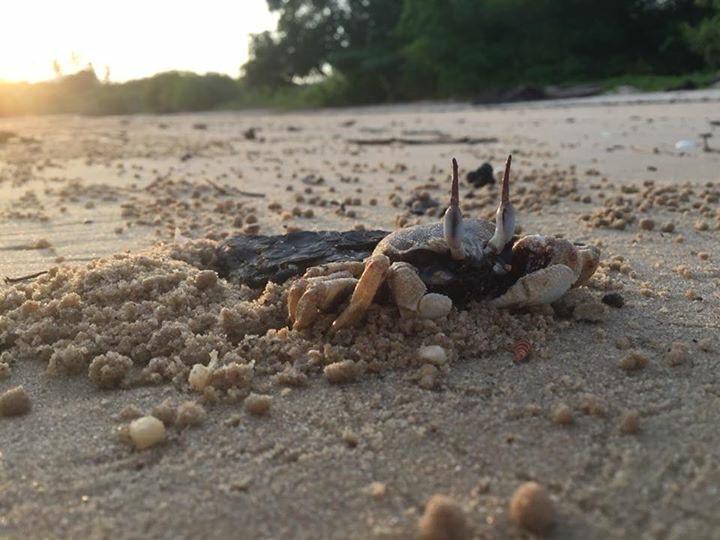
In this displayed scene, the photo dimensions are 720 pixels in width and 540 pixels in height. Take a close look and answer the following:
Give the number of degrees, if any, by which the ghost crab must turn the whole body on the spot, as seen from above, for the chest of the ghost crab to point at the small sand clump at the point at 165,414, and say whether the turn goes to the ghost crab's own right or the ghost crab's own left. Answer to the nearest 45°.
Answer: approximately 90° to the ghost crab's own right

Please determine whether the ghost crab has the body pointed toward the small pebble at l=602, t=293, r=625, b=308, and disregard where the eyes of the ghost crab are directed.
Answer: no

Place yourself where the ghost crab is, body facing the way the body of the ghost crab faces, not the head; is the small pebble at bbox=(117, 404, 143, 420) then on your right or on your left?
on your right

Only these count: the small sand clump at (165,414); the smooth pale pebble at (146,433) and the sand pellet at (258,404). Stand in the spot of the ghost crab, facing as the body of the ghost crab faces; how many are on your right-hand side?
3

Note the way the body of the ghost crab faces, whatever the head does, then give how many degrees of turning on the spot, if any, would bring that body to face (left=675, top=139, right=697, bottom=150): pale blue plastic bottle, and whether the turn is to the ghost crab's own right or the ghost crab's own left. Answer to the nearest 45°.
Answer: approximately 90° to the ghost crab's own left

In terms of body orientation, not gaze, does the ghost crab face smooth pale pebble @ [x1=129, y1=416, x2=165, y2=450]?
no

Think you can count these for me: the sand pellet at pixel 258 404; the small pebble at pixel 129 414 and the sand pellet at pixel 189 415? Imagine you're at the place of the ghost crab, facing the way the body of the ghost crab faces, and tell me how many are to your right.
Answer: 3

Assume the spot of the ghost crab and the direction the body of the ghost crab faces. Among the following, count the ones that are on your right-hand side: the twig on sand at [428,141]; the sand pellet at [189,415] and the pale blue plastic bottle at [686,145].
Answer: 1

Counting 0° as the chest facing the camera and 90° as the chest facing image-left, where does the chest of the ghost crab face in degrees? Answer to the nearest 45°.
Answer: approximately 315°

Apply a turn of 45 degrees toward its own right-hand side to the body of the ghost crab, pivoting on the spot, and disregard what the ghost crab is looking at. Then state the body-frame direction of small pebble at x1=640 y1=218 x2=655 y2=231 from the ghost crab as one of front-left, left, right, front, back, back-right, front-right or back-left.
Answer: back-left

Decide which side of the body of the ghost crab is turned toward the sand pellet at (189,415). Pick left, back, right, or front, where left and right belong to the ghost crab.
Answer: right

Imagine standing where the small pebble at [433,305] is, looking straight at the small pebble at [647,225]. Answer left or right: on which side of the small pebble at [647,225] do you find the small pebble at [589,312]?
right

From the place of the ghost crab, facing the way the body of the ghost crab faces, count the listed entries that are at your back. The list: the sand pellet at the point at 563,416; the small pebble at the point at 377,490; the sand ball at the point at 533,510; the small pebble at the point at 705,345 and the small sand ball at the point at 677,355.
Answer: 0

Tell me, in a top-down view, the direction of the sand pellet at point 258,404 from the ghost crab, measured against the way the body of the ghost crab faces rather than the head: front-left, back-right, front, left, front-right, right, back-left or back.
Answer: right

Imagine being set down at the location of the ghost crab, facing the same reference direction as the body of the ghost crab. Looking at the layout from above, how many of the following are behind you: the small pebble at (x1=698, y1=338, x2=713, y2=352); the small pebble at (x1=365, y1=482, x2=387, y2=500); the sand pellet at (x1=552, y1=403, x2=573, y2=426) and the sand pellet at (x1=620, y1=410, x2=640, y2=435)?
0

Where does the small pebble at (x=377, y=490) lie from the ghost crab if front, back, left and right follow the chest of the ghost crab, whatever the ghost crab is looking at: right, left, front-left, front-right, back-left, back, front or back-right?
front-right

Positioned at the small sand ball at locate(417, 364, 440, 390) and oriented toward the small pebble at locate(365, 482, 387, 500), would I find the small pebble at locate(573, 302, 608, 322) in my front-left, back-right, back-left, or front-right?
back-left

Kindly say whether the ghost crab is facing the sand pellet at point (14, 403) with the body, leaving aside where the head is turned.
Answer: no
